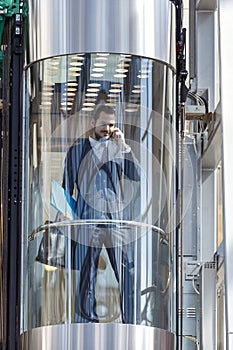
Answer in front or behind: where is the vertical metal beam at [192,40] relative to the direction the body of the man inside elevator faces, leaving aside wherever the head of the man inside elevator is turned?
behind

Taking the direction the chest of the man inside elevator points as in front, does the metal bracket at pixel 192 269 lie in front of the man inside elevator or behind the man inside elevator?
behind

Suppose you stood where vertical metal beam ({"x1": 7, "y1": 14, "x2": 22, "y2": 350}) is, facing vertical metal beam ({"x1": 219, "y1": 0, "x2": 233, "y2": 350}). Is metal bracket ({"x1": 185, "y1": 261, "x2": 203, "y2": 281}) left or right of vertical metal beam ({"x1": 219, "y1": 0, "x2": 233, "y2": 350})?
left

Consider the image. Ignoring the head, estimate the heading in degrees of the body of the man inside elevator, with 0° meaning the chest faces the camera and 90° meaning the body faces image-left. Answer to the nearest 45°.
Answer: approximately 0°

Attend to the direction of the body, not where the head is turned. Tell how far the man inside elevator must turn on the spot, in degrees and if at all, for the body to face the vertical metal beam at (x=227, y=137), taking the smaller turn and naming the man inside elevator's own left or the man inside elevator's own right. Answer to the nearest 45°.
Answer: approximately 135° to the man inside elevator's own left
